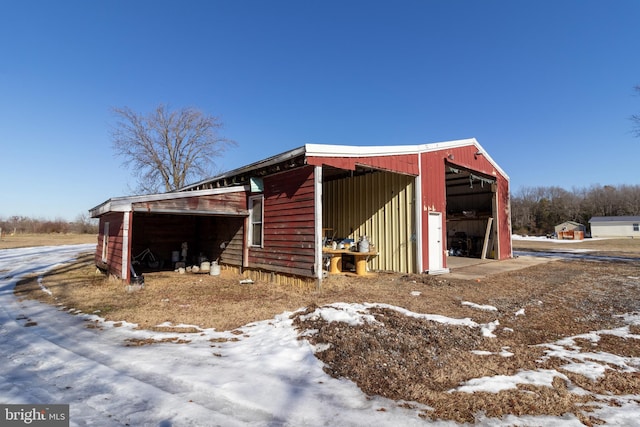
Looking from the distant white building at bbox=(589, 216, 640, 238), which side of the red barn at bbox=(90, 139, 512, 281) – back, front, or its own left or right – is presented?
left

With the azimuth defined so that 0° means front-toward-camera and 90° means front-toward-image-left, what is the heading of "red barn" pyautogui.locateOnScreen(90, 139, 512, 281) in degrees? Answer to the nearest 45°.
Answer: approximately 315°
